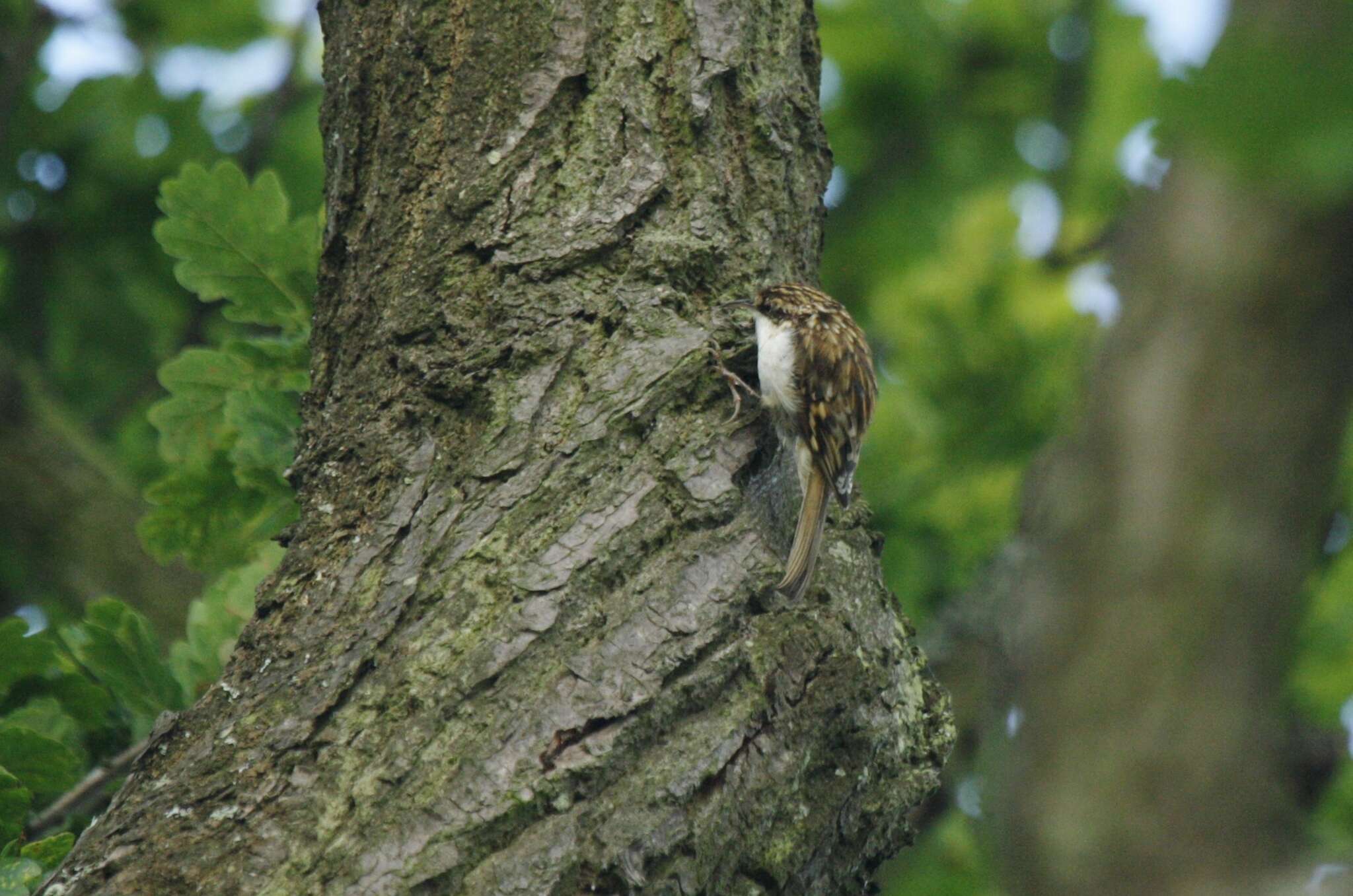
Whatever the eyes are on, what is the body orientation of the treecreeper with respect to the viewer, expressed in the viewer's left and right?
facing to the left of the viewer

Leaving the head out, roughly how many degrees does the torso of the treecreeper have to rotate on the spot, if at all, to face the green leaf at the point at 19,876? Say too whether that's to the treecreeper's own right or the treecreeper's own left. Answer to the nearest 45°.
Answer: approximately 45° to the treecreeper's own left

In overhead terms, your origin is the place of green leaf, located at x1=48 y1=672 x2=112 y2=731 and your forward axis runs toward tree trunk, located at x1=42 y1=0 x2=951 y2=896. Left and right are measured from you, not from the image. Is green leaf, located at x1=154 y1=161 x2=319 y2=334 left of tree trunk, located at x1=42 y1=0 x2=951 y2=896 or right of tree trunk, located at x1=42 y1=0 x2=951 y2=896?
left

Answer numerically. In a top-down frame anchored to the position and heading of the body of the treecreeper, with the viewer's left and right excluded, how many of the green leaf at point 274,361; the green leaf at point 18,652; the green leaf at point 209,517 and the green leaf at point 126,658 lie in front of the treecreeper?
4

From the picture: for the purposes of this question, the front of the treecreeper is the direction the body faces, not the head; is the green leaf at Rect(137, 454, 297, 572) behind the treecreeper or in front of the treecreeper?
in front

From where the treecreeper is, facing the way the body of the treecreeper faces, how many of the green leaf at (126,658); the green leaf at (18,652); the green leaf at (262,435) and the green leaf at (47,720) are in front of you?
4

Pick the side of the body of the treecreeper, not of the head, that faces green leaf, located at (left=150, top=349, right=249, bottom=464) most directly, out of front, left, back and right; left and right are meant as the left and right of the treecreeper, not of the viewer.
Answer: front

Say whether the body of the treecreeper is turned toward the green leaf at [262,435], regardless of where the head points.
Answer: yes

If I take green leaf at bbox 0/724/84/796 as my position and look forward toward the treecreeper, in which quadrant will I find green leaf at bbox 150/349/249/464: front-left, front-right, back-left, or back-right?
front-left

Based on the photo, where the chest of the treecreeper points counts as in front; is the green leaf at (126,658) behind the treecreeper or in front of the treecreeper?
in front

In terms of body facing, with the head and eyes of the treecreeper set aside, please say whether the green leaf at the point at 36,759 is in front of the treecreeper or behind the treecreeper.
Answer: in front

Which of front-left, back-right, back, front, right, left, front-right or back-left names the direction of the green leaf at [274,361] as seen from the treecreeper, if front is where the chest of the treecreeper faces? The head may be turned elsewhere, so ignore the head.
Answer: front
